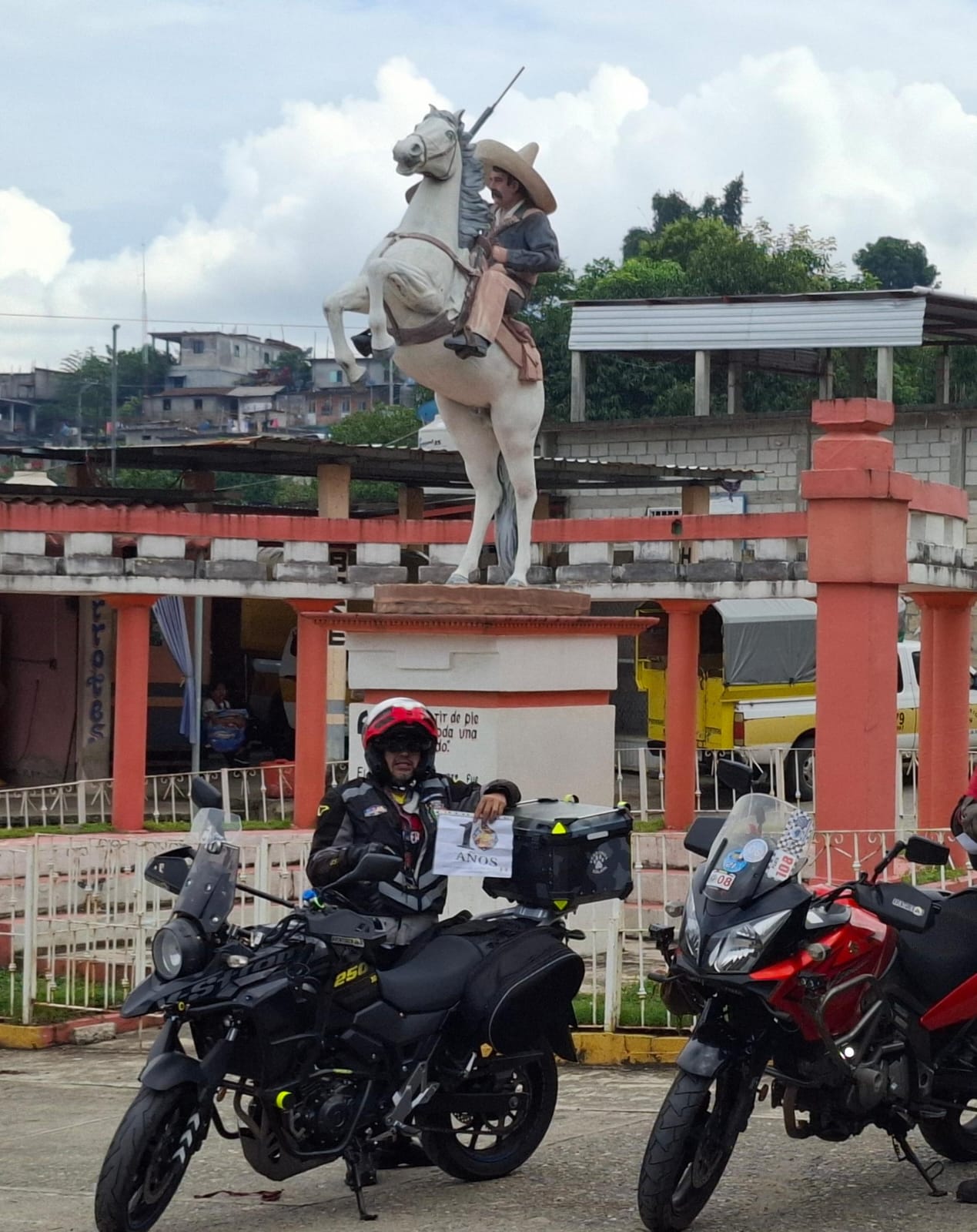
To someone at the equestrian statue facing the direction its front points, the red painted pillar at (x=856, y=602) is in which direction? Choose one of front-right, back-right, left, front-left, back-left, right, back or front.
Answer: back

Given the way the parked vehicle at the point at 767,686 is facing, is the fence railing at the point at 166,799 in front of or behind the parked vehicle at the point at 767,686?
behind

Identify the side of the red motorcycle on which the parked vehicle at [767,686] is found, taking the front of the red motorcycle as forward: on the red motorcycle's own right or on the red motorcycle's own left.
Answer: on the red motorcycle's own right

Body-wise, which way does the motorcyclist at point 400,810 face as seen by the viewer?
toward the camera

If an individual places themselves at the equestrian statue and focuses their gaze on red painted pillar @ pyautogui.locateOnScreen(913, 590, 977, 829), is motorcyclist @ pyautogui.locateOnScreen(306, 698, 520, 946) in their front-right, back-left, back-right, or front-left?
back-right

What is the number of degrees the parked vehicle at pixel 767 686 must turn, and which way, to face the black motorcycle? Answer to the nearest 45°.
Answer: approximately 135° to its right

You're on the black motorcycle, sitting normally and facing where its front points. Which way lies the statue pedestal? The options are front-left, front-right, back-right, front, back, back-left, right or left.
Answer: back-right

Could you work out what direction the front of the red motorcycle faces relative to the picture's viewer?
facing the viewer and to the left of the viewer

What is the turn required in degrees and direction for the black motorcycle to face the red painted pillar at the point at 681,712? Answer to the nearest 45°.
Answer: approximately 135° to its right

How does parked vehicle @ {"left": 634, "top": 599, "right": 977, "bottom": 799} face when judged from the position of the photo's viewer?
facing away from the viewer and to the right of the viewer
